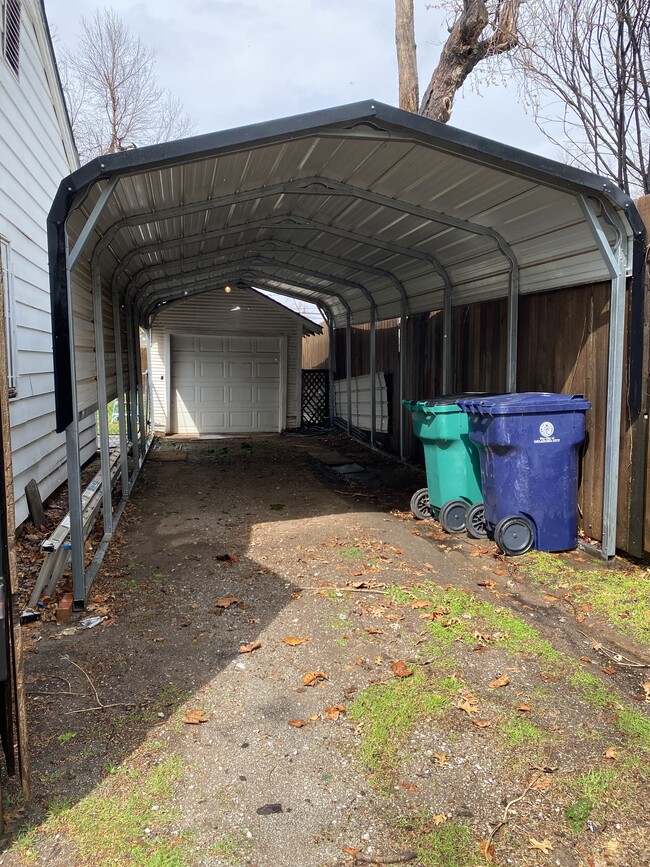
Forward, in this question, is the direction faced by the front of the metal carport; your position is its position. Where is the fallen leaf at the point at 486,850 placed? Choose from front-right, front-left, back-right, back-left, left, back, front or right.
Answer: front

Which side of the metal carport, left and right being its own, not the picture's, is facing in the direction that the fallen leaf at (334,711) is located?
front

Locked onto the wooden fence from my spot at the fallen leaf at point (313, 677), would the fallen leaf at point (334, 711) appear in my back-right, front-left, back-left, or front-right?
back-right

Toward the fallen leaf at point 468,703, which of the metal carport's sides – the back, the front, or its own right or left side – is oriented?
front

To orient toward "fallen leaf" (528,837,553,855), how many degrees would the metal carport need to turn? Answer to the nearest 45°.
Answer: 0° — it already faces it

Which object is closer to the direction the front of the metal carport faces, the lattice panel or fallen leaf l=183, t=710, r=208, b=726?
the fallen leaf

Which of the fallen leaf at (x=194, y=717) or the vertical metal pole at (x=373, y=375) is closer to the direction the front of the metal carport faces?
the fallen leaf

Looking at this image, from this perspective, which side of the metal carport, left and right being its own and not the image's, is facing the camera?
front
